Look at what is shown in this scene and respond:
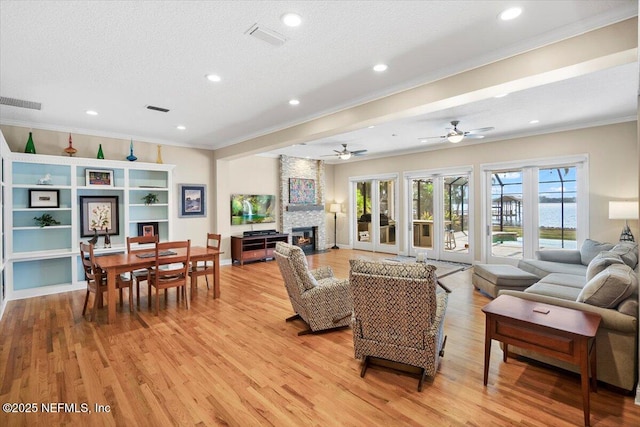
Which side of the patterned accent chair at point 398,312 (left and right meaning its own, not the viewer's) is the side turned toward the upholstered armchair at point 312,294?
left

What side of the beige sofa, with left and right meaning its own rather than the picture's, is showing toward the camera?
left

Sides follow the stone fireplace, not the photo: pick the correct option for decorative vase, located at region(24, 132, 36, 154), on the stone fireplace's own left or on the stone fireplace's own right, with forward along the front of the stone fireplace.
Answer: on the stone fireplace's own right

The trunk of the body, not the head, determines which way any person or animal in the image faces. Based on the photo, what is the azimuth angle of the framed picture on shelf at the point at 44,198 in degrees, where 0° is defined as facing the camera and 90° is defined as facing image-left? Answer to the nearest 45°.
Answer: approximately 0°

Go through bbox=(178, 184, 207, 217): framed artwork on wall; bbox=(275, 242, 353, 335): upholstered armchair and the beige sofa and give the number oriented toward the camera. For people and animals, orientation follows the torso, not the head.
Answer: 1

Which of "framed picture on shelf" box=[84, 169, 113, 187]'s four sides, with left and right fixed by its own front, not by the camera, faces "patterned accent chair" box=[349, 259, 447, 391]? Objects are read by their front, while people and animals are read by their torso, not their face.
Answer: front

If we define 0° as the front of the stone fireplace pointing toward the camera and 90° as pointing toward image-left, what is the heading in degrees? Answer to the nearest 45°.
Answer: approximately 315°

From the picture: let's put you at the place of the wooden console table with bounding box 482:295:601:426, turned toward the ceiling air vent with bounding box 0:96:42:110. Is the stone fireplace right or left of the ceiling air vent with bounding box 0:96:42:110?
right

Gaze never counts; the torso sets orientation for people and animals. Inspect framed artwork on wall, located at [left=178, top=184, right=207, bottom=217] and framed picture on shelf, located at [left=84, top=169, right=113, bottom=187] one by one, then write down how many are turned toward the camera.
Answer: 2

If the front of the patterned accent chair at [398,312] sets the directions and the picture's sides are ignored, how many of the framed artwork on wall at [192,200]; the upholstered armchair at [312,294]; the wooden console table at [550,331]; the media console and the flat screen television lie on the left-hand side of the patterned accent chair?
4

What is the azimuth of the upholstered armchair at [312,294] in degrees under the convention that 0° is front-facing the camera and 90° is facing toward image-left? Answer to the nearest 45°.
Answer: approximately 225°

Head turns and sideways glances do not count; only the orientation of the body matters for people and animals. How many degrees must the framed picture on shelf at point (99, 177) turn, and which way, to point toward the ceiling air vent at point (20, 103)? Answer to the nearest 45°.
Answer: approximately 45° to its right

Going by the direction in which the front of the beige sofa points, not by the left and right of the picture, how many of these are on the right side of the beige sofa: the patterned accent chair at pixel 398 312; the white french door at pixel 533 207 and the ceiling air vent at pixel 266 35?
1
